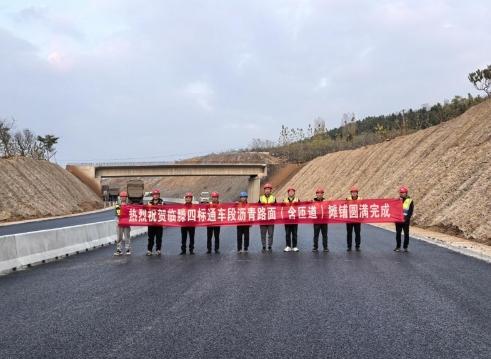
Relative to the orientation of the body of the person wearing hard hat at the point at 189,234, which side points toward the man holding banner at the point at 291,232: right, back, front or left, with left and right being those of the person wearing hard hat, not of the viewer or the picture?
left

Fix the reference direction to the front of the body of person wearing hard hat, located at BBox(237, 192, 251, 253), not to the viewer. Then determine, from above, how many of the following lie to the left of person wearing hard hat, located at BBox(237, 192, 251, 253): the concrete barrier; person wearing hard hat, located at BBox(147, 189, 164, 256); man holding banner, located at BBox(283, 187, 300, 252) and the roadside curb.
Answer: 2

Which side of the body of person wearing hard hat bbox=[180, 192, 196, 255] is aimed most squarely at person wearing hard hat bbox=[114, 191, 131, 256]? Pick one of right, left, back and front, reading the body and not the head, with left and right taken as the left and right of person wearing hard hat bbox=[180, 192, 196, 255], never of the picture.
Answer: right

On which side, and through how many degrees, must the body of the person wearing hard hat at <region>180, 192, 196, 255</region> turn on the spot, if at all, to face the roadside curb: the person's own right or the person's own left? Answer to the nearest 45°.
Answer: approximately 90° to the person's own left

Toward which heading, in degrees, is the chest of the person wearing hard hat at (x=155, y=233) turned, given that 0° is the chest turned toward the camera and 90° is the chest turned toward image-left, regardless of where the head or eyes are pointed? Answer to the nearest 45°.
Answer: approximately 0°

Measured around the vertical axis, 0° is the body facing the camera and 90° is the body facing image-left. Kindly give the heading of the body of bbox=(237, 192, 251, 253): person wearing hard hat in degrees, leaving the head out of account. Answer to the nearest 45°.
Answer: approximately 0°
